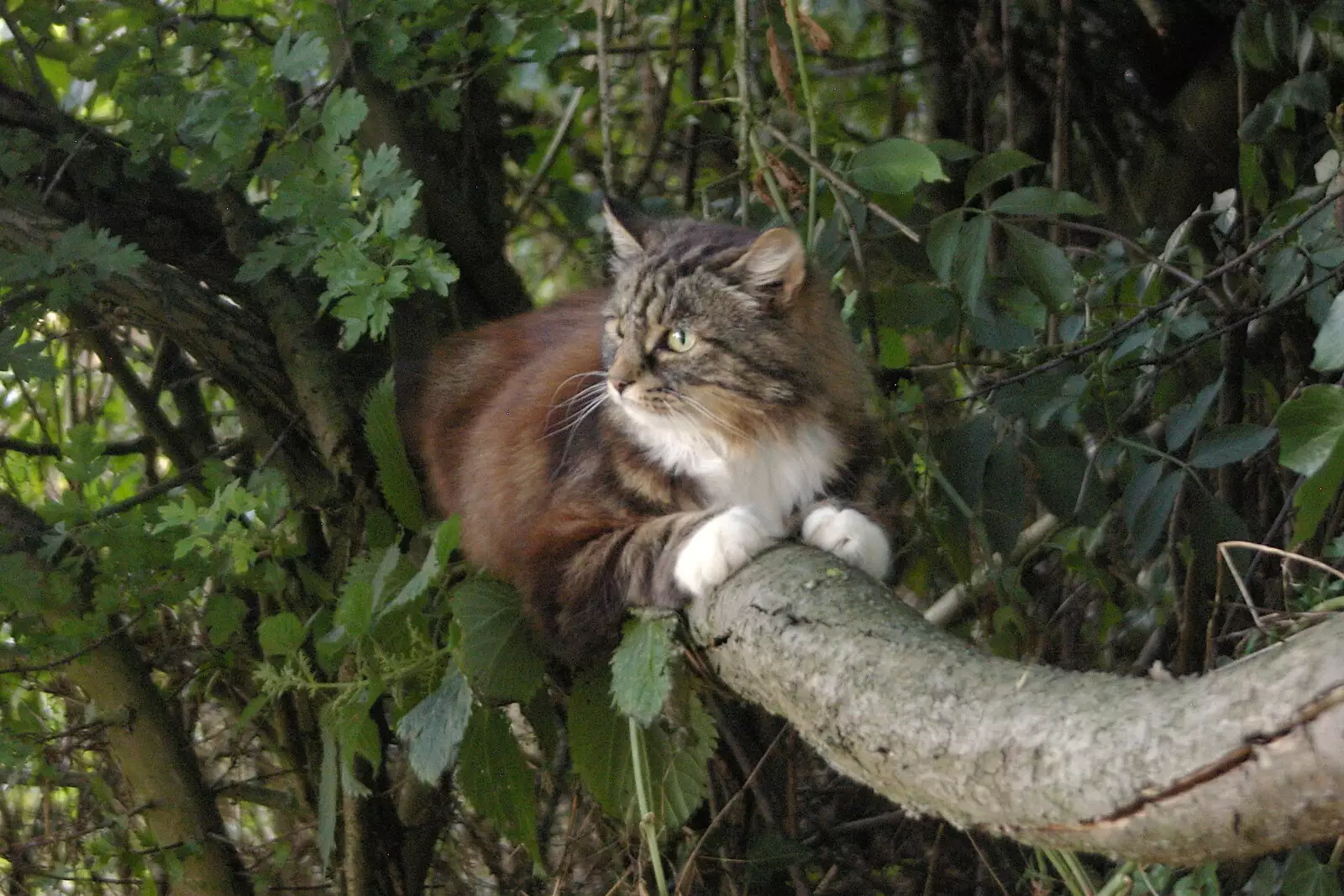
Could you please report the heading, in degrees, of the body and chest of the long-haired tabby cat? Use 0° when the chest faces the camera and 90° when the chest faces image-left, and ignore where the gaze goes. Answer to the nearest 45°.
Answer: approximately 315°

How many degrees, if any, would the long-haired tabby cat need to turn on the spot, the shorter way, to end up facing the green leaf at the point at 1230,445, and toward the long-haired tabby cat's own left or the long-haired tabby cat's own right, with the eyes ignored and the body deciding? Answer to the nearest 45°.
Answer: approximately 45° to the long-haired tabby cat's own left

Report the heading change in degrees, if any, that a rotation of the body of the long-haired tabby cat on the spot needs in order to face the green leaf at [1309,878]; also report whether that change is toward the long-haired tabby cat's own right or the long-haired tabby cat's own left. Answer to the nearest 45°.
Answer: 0° — it already faces it
